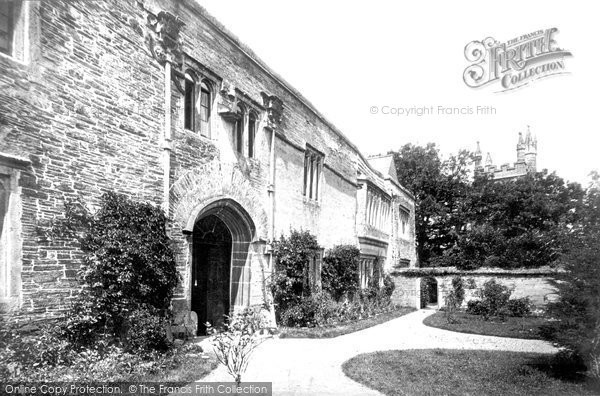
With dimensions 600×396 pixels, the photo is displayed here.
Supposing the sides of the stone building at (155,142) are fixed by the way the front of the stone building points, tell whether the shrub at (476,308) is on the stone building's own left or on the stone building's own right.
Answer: on the stone building's own left

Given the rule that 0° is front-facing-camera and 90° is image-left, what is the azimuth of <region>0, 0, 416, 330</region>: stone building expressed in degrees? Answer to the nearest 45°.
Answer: approximately 315°

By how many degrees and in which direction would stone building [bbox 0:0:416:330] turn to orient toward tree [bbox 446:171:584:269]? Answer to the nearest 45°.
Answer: approximately 90° to its left

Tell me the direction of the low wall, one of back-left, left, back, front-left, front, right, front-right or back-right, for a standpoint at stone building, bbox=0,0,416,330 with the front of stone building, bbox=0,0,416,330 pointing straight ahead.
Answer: left

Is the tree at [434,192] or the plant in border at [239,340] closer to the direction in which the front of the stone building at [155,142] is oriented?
the plant in border

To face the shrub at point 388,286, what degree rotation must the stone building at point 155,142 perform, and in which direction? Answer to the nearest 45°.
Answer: approximately 90° to its left

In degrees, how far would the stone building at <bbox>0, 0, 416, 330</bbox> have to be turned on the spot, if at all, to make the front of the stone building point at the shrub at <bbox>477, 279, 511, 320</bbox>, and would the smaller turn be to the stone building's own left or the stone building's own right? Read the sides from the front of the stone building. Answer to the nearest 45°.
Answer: approximately 90° to the stone building's own left

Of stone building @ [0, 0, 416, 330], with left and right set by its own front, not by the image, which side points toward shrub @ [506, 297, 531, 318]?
left
